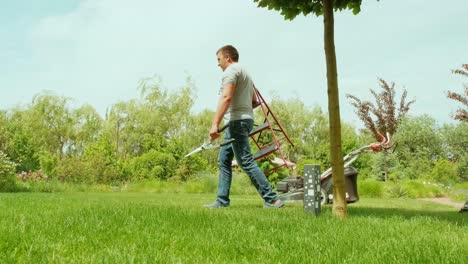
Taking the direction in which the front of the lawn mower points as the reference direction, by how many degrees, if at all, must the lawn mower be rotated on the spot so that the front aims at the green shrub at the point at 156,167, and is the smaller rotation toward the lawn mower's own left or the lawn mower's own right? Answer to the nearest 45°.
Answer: approximately 45° to the lawn mower's own right

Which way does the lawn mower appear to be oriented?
to the viewer's left

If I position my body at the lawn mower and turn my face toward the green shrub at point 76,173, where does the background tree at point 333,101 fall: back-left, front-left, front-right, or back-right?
back-left

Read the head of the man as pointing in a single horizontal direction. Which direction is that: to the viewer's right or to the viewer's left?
to the viewer's left

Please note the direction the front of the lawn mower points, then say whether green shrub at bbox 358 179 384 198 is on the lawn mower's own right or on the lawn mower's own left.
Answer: on the lawn mower's own right

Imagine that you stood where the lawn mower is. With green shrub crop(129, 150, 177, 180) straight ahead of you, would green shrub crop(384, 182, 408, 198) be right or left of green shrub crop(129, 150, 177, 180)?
right

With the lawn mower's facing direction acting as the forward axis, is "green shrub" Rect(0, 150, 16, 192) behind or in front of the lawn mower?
in front

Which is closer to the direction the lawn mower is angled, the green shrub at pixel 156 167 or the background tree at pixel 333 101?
the green shrub

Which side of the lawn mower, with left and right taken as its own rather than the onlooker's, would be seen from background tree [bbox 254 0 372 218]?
left

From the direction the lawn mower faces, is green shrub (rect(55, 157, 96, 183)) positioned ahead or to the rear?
ahead
